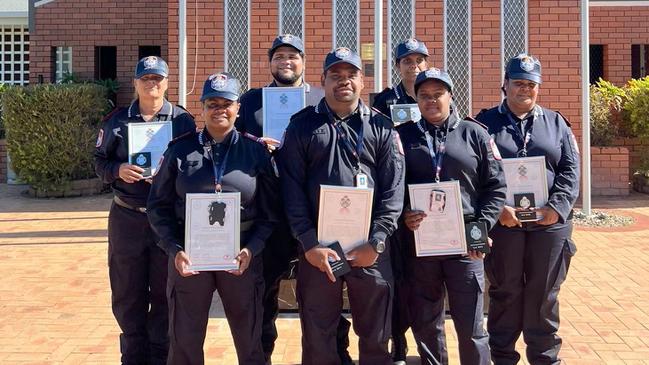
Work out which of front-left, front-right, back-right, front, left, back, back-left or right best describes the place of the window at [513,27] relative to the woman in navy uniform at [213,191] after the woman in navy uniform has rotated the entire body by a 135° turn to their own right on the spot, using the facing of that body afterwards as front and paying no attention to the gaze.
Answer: right

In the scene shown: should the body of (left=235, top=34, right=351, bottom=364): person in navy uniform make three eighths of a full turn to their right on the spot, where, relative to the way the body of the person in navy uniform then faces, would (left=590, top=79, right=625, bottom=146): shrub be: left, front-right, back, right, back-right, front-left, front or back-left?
right

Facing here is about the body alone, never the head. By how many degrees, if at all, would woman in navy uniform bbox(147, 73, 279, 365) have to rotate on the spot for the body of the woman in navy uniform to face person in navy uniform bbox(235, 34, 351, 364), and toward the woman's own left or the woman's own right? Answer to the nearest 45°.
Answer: approximately 180°

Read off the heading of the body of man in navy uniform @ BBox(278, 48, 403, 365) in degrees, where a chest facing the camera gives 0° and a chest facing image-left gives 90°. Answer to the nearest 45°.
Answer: approximately 0°

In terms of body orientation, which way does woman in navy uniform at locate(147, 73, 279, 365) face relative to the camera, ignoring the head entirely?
toward the camera

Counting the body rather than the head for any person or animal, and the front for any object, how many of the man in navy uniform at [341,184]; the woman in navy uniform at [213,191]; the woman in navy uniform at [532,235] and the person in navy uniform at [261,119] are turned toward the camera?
4

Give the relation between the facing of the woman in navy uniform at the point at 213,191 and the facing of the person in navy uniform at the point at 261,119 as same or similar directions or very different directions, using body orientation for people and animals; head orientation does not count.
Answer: same or similar directions

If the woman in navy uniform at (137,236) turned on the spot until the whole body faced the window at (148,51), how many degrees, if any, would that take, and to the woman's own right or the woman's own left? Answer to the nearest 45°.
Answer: approximately 180°

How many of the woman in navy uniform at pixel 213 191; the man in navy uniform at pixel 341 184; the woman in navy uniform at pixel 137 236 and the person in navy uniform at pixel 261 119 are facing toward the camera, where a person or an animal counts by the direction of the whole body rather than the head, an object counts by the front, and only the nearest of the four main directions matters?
4

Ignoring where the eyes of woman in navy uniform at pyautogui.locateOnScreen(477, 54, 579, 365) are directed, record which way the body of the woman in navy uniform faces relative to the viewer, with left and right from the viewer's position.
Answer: facing the viewer

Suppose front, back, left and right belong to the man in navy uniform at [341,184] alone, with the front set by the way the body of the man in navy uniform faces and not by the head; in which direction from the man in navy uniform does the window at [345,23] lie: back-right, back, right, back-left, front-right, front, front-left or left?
back

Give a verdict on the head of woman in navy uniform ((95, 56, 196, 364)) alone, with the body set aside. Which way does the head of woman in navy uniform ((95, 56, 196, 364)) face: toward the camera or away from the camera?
toward the camera

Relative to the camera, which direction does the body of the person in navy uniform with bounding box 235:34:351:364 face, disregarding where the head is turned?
toward the camera

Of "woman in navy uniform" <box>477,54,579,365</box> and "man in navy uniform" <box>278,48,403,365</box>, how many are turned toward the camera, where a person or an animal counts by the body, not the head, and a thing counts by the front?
2

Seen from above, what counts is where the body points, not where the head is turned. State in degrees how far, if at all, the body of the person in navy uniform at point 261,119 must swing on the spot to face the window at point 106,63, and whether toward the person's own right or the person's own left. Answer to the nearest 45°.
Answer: approximately 180°

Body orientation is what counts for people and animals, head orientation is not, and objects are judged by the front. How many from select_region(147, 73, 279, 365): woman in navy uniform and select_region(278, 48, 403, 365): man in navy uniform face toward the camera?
2

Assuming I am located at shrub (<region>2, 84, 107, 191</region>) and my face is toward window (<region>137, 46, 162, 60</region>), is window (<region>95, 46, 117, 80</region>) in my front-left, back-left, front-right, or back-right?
front-left

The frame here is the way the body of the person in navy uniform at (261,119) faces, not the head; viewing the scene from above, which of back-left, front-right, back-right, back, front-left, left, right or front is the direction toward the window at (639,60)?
back-left

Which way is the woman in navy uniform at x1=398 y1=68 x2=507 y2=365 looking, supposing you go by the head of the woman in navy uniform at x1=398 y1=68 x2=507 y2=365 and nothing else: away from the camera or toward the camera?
toward the camera
